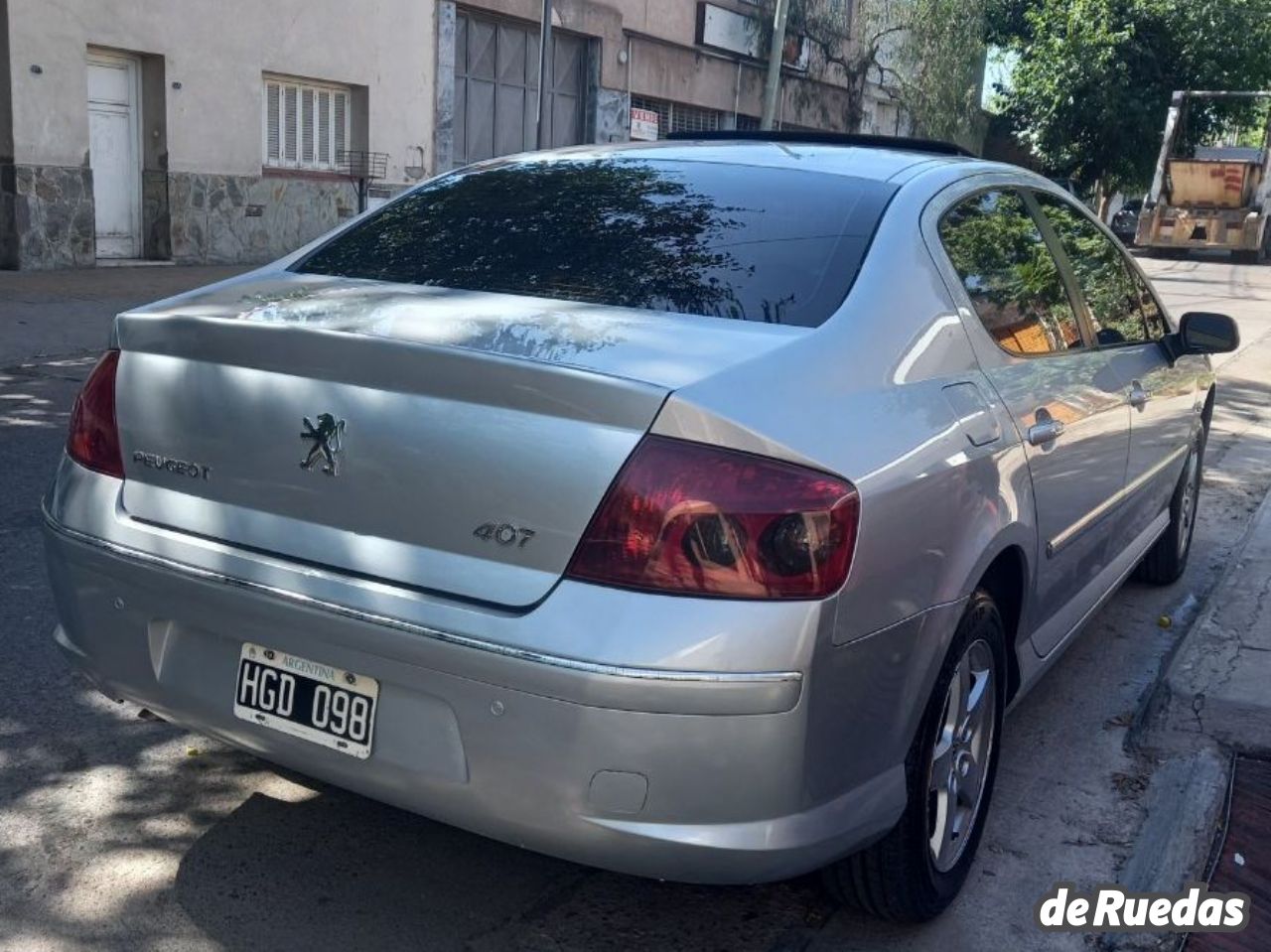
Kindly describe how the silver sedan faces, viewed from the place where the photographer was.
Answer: facing away from the viewer and to the right of the viewer

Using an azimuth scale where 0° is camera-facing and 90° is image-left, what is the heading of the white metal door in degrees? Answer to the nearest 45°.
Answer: approximately 0°

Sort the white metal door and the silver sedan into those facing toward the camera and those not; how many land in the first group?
1

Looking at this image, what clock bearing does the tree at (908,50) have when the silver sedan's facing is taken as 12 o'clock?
The tree is roughly at 11 o'clock from the silver sedan.

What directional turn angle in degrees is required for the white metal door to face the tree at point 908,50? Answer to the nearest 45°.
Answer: approximately 135° to its left

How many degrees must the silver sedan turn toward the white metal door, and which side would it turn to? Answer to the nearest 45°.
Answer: approximately 90° to its left

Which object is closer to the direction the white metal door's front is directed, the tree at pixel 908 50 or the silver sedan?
the silver sedan

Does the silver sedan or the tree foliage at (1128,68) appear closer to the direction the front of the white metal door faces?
the silver sedan

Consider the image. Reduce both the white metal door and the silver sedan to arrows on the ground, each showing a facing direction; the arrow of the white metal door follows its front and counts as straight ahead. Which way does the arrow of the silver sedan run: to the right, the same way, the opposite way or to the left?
to the left

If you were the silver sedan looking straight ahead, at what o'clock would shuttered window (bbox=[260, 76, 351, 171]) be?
The shuttered window is roughly at 10 o'clock from the silver sedan.

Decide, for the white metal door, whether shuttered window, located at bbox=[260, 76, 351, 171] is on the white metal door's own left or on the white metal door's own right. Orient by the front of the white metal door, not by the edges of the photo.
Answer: on the white metal door's own left
